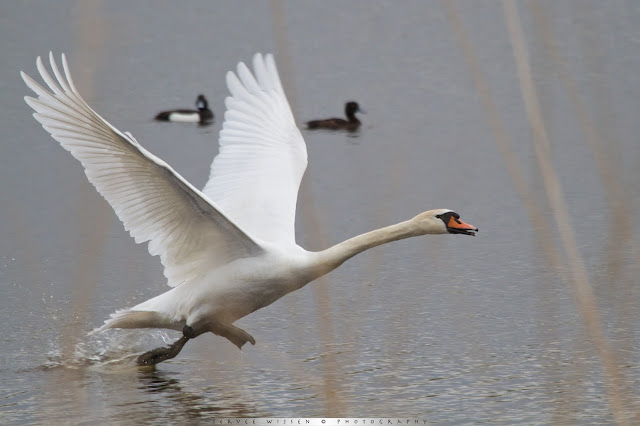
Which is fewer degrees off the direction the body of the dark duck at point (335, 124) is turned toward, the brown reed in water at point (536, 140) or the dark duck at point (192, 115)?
the brown reed in water

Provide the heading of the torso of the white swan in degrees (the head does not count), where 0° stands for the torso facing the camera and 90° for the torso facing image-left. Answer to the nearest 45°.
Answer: approximately 270°

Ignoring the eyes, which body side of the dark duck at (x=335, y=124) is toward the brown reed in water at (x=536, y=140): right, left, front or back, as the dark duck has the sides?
right

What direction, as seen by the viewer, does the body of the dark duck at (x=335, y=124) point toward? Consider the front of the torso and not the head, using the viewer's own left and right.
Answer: facing to the right of the viewer

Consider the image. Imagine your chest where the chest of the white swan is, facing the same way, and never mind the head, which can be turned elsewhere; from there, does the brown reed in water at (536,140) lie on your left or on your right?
on your right

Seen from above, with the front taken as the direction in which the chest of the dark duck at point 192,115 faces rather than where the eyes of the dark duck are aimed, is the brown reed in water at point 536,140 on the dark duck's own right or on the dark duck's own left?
on the dark duck's own right

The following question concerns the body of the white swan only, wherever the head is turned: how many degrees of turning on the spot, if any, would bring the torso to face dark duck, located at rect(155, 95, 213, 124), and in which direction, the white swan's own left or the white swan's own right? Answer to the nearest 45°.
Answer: approximately 90° to the white swan's own left

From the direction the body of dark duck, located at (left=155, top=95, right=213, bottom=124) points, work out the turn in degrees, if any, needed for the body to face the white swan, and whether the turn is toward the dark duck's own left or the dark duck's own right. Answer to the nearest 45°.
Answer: approximately 90° to the dark duck's own right

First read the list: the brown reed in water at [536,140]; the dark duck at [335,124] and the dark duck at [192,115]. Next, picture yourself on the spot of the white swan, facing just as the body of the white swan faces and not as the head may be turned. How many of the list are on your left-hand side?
2

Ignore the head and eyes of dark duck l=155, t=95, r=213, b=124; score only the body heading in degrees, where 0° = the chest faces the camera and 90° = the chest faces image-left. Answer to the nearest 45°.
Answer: approximately 270°

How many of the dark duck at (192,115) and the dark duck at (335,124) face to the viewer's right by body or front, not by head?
2

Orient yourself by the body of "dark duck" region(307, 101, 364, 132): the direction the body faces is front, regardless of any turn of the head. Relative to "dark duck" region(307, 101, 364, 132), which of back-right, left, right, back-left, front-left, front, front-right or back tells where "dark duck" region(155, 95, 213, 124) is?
back
